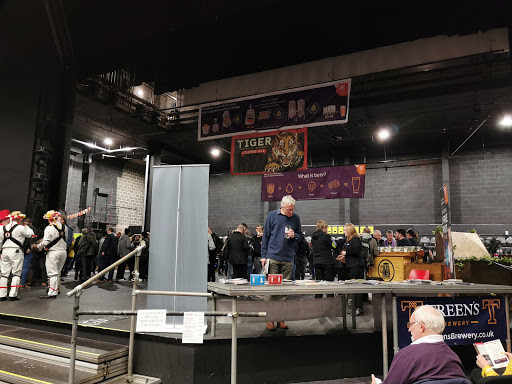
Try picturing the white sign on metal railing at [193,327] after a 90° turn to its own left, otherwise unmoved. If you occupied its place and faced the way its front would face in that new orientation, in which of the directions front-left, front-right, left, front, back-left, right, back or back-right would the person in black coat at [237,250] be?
left

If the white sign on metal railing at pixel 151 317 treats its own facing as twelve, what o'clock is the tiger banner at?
The tiger banner is roughly at 7 o'clock from the white sign on metal railing.

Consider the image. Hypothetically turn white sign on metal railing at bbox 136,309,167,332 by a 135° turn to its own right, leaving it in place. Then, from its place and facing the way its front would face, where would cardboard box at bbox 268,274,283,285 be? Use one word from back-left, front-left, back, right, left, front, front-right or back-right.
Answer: back-right
